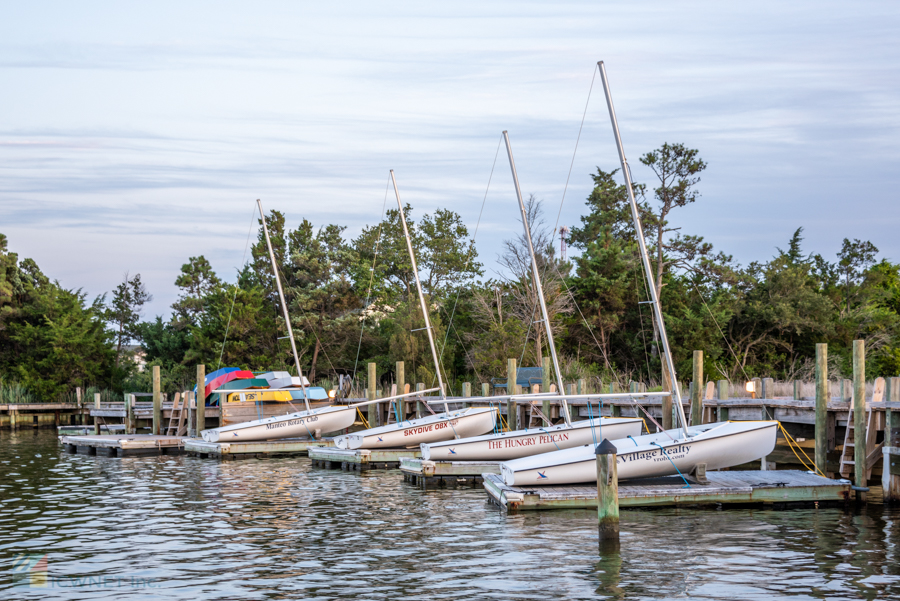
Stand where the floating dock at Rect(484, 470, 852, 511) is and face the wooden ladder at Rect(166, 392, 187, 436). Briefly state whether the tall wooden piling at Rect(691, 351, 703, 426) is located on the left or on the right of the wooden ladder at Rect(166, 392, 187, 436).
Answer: right

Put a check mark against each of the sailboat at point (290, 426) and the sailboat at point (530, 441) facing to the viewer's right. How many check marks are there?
2

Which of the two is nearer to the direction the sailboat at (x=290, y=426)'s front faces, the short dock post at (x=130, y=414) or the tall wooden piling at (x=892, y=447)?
the tall wooden piling

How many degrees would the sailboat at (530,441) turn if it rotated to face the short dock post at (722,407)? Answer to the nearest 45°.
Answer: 0° — it already faces it

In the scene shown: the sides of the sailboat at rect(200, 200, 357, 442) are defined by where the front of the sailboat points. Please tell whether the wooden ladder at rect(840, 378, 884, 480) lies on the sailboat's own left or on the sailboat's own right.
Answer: on the sailboat's own right

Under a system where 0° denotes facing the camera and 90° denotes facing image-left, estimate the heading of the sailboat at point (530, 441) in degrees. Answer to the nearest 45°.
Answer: approximately 270°

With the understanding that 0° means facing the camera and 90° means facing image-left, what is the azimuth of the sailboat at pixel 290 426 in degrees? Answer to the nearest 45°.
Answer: approximately 270°
